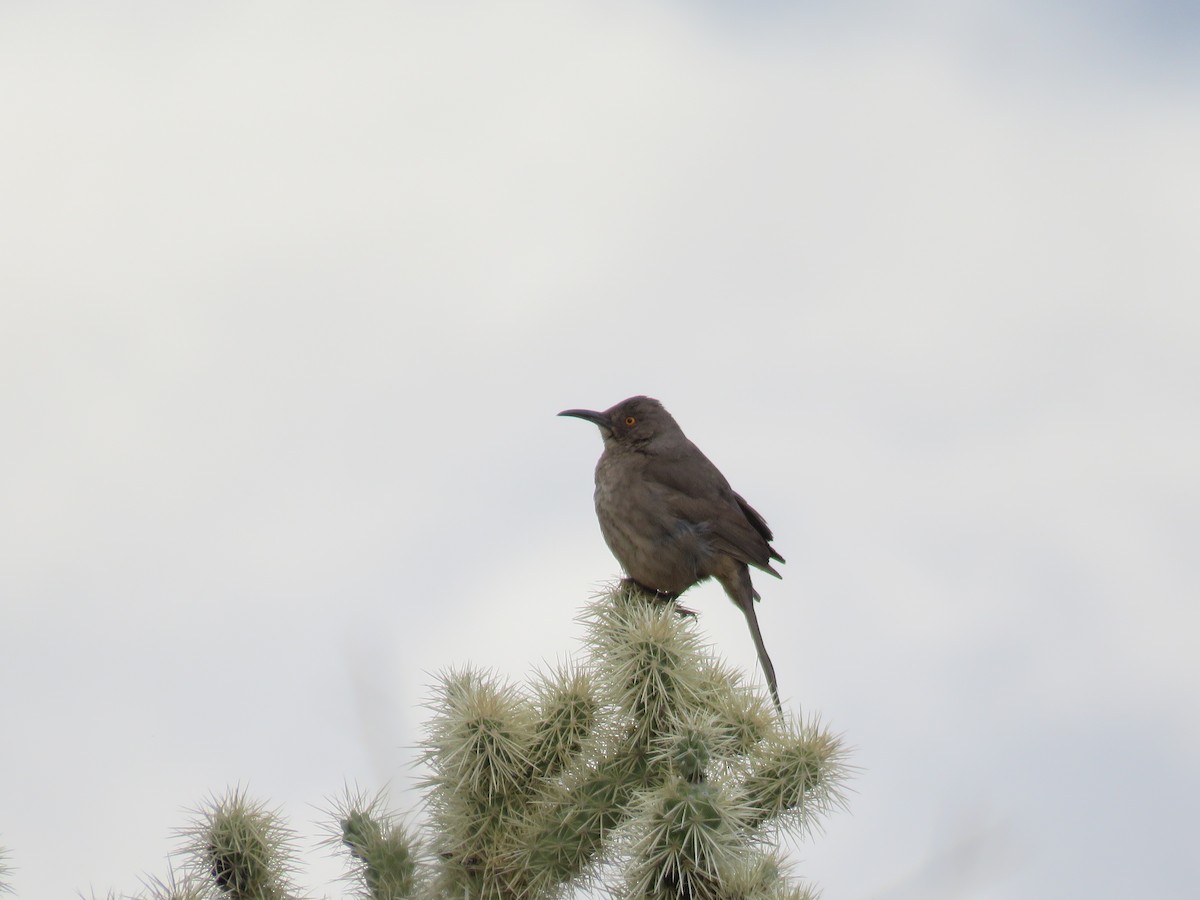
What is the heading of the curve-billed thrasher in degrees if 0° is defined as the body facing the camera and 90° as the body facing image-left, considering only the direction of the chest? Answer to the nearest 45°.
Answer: approximately 90°
